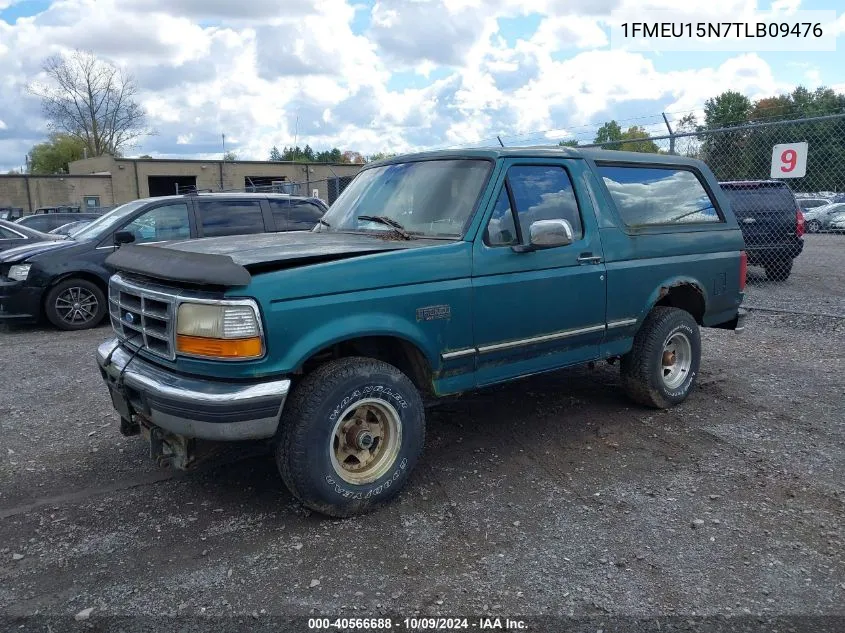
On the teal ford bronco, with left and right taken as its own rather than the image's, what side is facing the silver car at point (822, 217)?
back

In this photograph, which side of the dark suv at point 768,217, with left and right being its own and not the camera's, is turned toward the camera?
back

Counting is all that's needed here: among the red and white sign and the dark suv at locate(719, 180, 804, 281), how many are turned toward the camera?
1

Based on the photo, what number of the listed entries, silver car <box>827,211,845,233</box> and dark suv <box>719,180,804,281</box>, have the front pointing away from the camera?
1

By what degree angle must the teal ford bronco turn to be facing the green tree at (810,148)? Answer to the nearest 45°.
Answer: approximately 180°

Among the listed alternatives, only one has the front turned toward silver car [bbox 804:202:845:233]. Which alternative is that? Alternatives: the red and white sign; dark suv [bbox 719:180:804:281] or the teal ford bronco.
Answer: the dark suv

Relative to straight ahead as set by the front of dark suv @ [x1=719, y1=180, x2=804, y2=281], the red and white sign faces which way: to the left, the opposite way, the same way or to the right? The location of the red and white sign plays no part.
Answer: the opposite way
